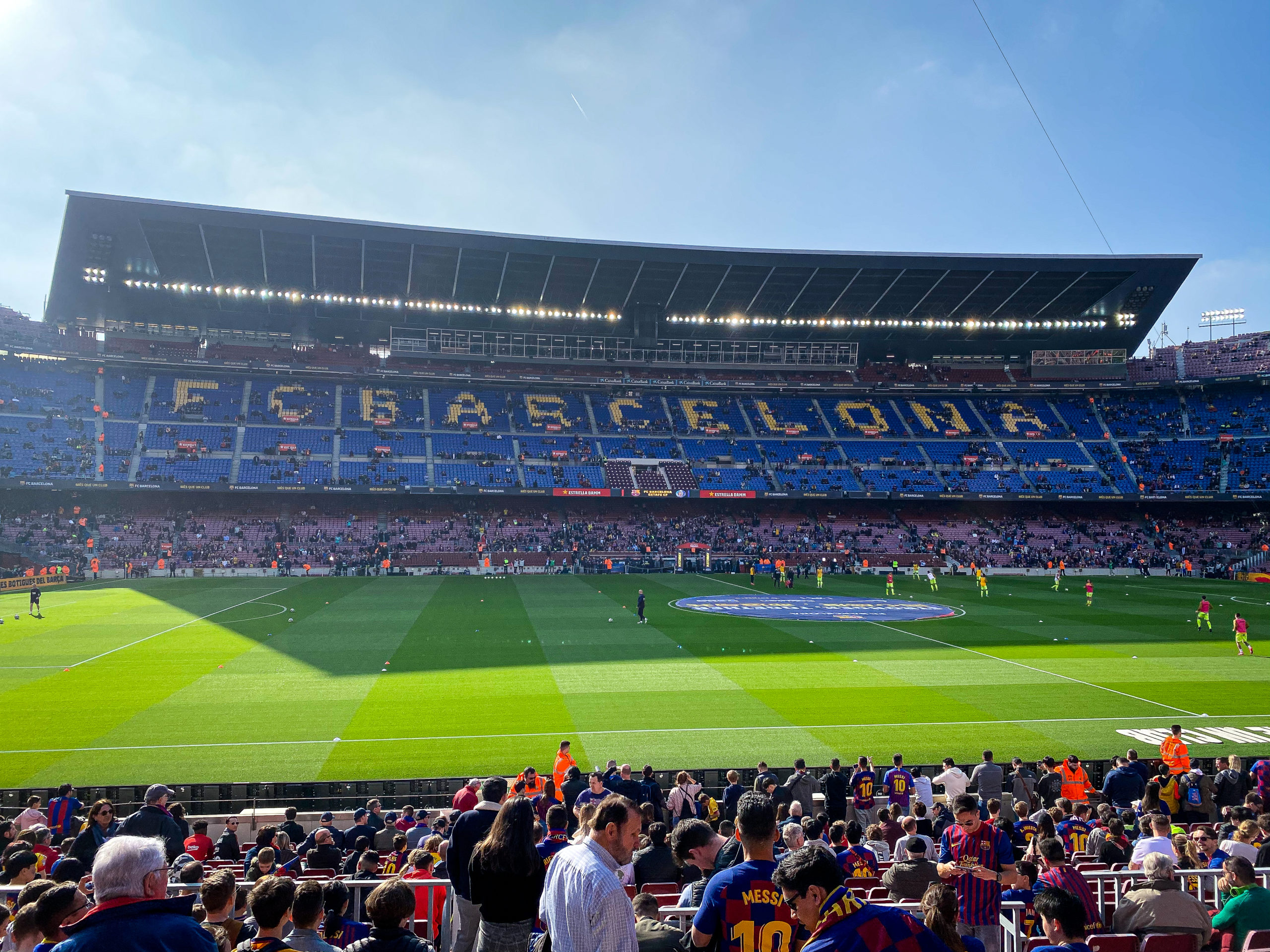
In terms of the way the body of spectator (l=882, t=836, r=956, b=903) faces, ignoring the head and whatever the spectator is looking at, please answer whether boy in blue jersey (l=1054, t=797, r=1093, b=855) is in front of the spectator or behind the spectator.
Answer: in front

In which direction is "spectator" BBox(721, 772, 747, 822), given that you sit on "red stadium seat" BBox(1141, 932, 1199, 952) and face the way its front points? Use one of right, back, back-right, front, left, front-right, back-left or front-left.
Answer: front-left

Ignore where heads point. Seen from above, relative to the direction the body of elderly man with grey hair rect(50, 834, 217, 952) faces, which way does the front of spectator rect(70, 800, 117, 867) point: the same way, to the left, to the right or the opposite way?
to the right

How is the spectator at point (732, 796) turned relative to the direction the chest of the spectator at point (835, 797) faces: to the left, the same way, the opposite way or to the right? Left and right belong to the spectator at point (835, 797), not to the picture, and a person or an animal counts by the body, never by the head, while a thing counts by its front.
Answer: the same way

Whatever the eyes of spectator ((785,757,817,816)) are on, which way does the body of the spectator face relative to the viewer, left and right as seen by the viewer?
facing away from the viewer

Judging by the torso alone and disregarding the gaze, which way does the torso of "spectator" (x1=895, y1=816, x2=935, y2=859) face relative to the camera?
away from the camera

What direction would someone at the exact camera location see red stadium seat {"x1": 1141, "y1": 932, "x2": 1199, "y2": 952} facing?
facing away from the viewer

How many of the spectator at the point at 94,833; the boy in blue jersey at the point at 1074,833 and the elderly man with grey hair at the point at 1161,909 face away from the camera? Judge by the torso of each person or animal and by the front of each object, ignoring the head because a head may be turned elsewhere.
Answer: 2

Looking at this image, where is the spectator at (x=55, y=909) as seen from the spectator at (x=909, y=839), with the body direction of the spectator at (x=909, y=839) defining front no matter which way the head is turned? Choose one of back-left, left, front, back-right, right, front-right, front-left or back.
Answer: back-left

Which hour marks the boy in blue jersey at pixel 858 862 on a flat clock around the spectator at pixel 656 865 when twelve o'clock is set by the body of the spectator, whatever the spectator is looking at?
The boy in blue jersey is roughly at 3 o'clock from the spectator.

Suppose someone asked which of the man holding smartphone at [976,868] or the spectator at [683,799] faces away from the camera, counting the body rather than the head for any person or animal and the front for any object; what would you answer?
the spectator

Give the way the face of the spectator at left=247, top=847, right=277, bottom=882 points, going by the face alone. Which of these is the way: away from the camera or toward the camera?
toward the camera

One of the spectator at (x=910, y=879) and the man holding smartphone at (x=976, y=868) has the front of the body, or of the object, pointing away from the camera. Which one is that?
the spectator

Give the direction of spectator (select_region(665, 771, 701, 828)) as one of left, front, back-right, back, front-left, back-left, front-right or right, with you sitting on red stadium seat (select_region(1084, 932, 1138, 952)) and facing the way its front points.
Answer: front-left

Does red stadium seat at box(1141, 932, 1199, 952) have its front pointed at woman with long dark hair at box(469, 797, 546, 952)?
no

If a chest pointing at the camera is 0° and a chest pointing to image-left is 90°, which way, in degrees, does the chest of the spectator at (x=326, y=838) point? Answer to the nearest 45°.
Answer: approximately 180°

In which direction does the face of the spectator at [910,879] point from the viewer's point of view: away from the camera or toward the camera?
away from the camera
